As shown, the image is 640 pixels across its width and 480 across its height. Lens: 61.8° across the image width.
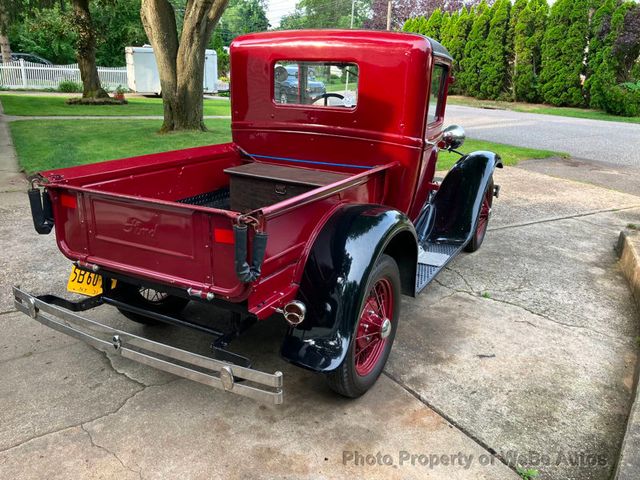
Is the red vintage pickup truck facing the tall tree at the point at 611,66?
yes

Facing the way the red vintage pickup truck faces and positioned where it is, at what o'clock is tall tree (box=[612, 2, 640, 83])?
The tall tree is roughly at 12 o'clock from the red vintage pickup truck.

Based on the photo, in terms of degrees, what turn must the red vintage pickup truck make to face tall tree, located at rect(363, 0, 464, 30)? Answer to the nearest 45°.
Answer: approximately 45° to its left

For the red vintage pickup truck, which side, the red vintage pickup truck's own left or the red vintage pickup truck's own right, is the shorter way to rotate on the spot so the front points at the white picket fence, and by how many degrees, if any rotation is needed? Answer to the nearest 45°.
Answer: approximately 90° to the red vintage pickup truck's own left

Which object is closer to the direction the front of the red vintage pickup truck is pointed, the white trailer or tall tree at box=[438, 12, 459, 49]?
the tall tree

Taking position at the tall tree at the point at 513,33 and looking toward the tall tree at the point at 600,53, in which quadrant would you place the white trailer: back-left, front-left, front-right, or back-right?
back-right

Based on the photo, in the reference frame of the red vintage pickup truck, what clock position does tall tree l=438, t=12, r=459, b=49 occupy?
The tall tree is roughly at 11 o'clock from the red vintage pickup truck.

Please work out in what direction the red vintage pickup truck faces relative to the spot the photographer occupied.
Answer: facing away from the viewer and to the right of the viewer

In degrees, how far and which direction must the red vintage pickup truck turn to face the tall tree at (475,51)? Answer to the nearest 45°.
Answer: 0° — it already faces it

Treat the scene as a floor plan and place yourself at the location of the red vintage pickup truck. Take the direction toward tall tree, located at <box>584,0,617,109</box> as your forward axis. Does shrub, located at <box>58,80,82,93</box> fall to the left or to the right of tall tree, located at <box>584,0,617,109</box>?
left

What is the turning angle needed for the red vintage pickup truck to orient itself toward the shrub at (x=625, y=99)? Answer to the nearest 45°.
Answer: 0° — it already faces it
